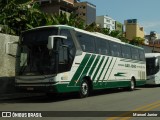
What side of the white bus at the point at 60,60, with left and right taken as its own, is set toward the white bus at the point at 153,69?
back
